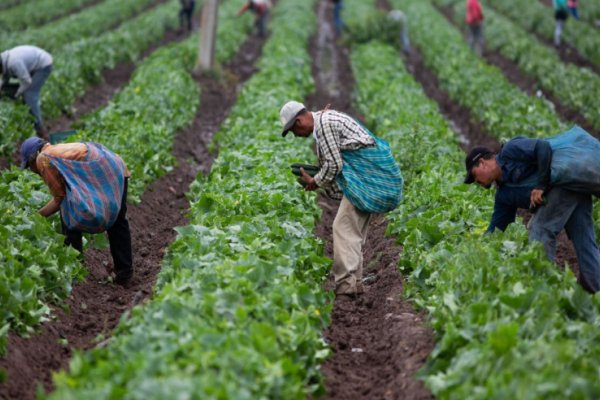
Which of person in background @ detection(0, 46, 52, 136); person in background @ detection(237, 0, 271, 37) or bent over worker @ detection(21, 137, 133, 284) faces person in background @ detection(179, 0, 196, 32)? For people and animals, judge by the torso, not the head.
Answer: person in background @ detection(237, 0, 271, 37)

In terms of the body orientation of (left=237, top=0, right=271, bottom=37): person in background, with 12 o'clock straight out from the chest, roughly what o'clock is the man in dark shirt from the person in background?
The man in dark shirt is roughly at 9 o'clock from the person in background.

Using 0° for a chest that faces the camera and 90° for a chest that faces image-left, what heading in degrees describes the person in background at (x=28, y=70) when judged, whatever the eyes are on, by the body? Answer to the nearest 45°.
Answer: approximately 90°

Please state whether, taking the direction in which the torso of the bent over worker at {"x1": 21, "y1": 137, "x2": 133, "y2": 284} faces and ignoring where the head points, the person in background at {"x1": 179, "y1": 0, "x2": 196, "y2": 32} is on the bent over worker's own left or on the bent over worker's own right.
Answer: on the bent over worker's own right

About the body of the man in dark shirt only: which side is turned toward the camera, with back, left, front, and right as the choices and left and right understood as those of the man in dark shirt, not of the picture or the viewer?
left

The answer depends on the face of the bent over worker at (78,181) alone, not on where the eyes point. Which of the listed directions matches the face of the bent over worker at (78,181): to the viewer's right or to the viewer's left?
to the viewer's left

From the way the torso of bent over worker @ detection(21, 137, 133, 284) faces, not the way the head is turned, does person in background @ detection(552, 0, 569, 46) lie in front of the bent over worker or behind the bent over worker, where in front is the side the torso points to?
behind

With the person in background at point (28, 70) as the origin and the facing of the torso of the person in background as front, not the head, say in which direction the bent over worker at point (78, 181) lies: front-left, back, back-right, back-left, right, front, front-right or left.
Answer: left

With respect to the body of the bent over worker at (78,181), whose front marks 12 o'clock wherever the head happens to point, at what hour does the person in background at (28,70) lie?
The person in background is roughly at 3 o'clock from the bent over worker.

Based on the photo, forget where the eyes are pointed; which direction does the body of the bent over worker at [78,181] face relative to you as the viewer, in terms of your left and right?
facing to the left of the viewer

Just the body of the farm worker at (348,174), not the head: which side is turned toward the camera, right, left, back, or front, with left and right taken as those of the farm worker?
left
